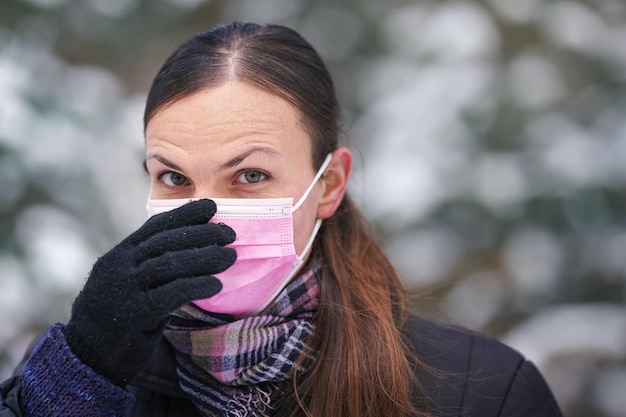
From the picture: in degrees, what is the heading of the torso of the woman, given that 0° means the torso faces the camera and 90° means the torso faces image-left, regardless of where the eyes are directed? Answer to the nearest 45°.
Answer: approximately 45°
